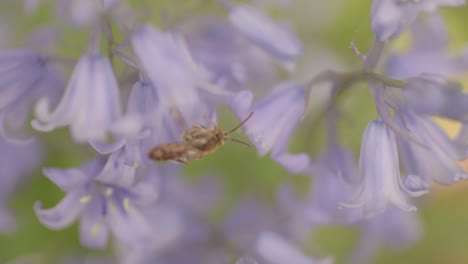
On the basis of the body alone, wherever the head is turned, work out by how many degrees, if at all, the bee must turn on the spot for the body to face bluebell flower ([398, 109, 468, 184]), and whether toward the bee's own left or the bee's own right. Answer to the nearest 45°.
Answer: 0° — it already faces it

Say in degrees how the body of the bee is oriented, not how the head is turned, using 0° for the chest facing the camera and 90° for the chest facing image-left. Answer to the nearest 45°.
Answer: approximately 270°

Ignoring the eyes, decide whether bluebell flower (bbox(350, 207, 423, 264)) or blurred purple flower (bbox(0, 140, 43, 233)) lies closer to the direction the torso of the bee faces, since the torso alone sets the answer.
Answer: the bluebell flower

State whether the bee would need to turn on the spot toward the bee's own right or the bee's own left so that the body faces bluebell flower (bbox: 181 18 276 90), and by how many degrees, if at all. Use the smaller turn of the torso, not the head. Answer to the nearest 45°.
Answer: approximately 90° to the bee's own left

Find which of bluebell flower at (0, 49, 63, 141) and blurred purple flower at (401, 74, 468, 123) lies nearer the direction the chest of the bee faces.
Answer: the blurred purple flower

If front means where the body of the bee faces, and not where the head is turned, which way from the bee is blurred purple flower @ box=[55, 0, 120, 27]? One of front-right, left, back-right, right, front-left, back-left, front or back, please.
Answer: back-left
